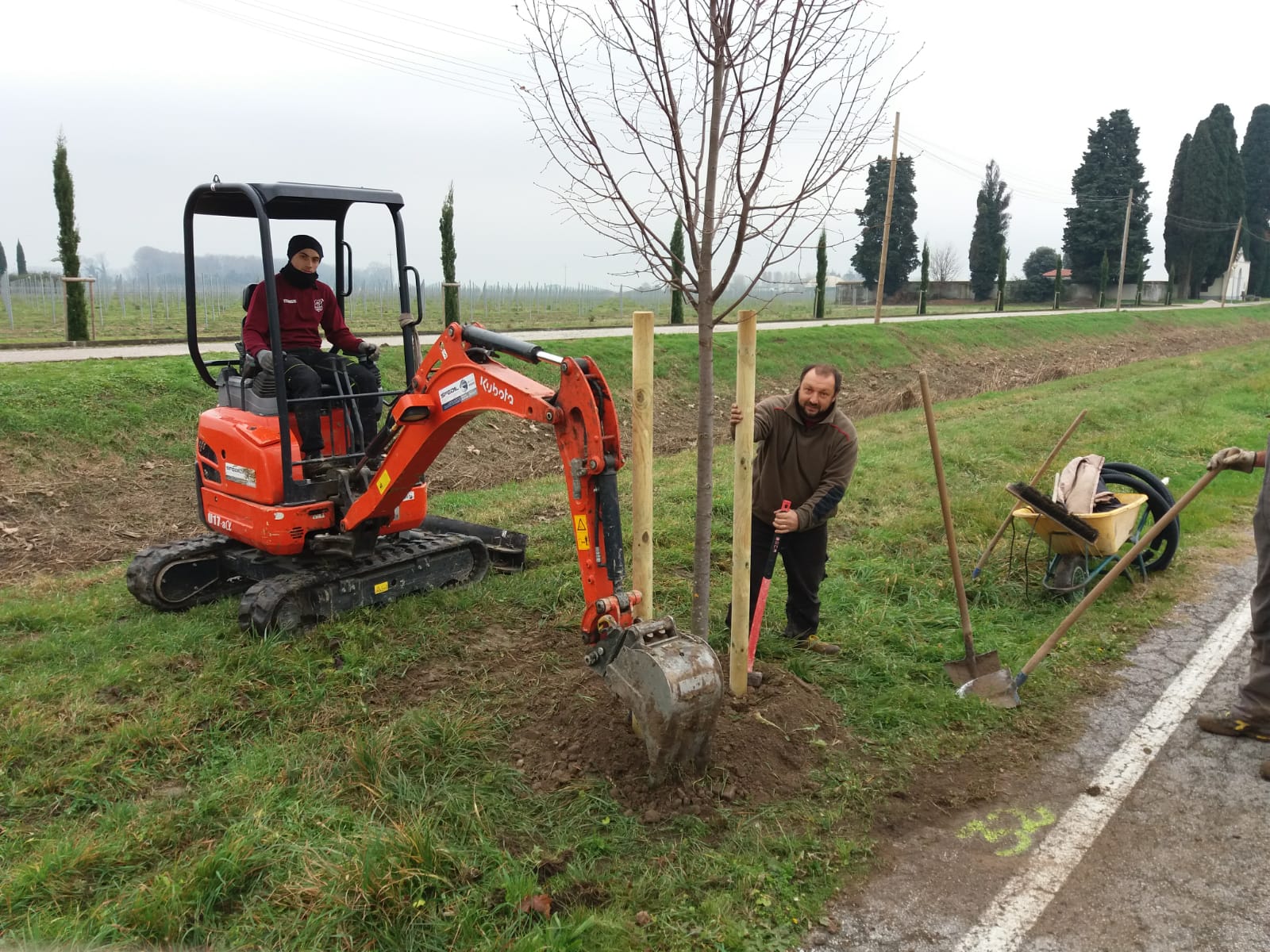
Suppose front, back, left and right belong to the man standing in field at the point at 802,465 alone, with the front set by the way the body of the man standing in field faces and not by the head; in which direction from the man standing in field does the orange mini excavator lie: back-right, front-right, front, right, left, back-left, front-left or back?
right

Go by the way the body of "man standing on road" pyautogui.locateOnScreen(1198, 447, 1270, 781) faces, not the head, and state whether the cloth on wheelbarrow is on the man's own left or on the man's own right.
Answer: on the man's own right

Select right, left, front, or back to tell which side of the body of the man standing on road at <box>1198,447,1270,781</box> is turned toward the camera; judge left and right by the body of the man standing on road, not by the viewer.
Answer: left

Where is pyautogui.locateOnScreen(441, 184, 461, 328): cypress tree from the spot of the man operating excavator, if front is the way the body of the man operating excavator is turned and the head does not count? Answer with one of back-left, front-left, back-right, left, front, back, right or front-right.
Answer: back-left

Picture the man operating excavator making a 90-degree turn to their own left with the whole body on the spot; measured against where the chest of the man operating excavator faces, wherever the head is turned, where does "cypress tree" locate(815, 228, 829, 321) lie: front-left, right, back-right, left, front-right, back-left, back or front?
front

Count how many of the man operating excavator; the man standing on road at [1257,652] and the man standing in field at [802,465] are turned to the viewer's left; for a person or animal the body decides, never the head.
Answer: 1

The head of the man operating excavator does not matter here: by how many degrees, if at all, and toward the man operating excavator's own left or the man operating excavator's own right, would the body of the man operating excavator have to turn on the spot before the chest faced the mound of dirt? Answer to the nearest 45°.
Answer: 0° — they already face it

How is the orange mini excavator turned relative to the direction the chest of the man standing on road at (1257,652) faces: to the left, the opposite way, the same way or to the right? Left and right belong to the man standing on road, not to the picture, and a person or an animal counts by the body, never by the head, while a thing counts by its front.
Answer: the opposite way

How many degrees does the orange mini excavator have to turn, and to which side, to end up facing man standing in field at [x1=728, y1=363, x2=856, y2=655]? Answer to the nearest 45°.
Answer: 0° — it already faces them

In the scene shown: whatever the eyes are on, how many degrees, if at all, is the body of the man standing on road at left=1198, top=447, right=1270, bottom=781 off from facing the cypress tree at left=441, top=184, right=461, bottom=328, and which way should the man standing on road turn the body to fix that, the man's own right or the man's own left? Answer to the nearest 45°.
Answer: approximately 45° to the man's own right

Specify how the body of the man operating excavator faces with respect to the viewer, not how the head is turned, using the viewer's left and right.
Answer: facing the viewer and to the right of the viewer
